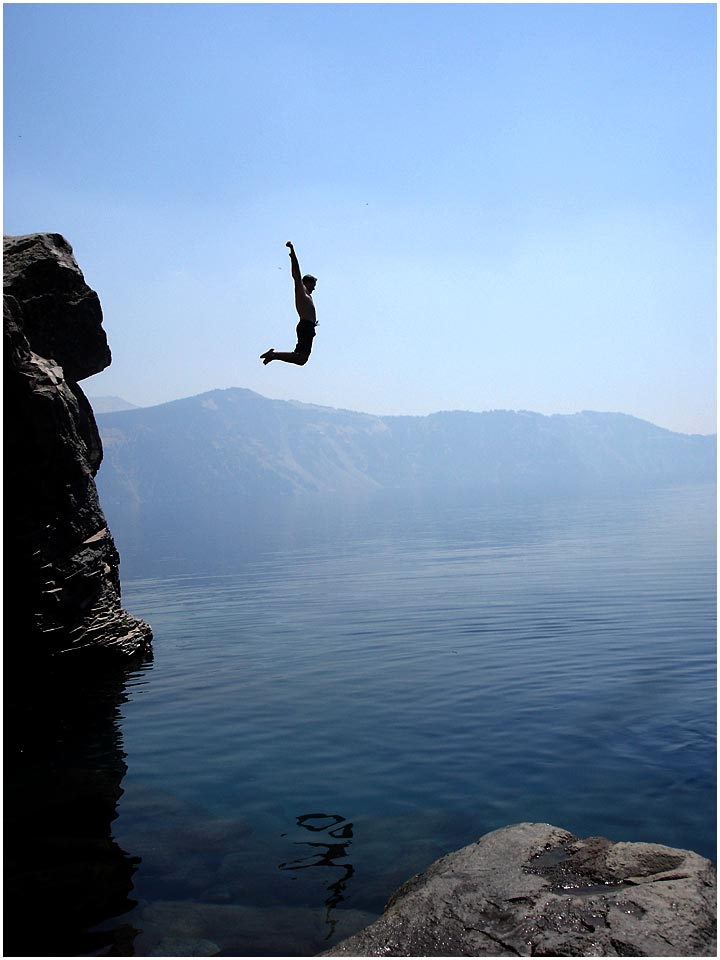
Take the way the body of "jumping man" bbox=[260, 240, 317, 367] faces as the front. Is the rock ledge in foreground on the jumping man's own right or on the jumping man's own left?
on the jumping man's own right

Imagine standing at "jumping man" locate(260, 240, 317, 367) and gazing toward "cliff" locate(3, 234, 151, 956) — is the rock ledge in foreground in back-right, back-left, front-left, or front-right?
front-left

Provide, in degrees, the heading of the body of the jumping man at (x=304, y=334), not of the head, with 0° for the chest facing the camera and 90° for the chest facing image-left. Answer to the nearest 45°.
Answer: approximately 270°
